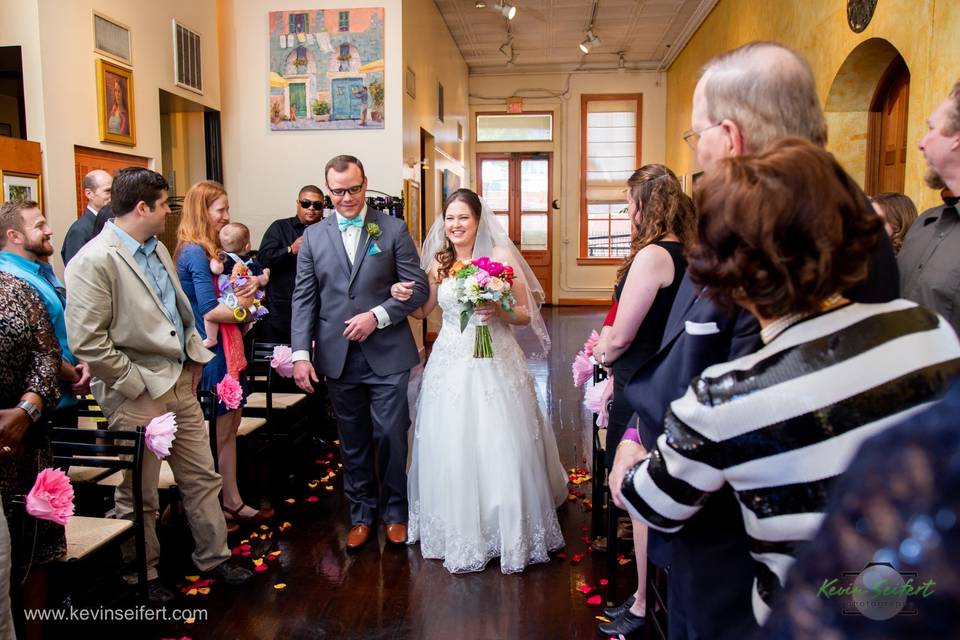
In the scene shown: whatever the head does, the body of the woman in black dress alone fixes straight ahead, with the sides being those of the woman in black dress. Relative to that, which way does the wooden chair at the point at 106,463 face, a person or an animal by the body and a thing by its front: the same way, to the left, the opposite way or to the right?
to the left

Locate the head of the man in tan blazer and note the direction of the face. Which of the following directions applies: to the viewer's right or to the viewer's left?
to the viewer's right

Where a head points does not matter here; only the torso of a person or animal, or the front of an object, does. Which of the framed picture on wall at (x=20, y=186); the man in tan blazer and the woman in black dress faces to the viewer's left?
the woman in black dress

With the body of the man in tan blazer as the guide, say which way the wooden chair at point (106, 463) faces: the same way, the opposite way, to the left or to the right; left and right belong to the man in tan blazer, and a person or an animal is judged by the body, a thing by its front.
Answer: to the right

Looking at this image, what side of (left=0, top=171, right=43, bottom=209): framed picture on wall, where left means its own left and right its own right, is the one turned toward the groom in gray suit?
front

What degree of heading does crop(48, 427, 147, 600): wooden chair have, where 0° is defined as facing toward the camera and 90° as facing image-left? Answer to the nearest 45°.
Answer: approximately 45°

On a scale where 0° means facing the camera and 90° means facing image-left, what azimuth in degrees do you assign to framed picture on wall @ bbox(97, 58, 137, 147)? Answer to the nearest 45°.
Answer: approximately 315°

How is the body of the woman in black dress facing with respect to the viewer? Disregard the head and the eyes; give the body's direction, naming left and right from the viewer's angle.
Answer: facing to the left of the viewer

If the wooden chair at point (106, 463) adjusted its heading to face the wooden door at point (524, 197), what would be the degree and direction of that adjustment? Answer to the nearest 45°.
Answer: approximately 180°

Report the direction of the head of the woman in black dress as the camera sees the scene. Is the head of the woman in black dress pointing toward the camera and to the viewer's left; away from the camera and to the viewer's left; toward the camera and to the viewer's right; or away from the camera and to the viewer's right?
away from the camera and to the viewer's left

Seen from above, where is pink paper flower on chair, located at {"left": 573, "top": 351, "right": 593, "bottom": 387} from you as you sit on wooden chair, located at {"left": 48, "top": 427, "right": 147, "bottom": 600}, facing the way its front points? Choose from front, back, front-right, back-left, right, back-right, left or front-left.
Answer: back-left
